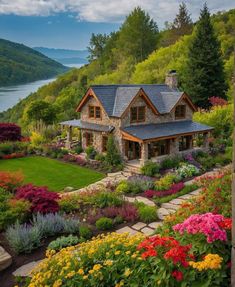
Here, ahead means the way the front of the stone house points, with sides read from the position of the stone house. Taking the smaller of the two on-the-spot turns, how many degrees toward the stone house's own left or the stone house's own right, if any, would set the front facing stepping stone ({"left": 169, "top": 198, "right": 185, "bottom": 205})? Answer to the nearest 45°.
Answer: approximately 45° to the stone house's own right

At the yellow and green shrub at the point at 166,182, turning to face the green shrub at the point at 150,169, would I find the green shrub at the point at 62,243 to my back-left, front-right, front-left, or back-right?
back-left

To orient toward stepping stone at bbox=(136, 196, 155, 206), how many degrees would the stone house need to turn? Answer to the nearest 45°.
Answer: approximately 45° to its right

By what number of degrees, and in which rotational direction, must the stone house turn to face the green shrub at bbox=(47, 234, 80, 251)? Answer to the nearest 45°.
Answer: approximately 45° to its right

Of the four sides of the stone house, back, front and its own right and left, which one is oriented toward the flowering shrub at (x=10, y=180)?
right

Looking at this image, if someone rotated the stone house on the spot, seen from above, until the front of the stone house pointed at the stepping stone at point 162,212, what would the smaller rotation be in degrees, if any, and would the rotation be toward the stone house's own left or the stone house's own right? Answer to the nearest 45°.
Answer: approximately 45° to the stone house's own right

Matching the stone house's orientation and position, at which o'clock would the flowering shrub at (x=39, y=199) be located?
The flowering shrub is roughly at 2 o'clock from the stone house.

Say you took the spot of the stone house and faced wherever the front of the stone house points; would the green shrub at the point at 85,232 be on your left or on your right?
on your right

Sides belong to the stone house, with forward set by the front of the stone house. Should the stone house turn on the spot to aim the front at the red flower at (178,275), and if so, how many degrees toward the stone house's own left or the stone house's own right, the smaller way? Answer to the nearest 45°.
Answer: approximately 45° to the stone house's own right

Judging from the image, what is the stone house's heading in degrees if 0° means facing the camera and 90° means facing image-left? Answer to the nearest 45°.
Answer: approximately 315°

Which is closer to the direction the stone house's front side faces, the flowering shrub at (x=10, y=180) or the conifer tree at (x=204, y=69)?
the flowering shrub

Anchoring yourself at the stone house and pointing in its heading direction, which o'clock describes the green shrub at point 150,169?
The green shrub is roughly at 1 o'clock from the stone house.
